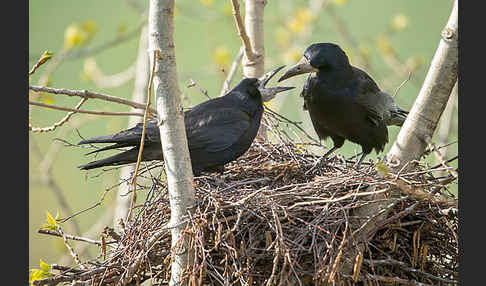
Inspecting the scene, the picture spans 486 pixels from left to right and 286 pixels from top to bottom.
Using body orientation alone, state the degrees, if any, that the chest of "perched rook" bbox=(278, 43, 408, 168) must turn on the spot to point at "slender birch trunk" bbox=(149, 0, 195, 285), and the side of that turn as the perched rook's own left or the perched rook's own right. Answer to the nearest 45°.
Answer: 0° — it already faces it

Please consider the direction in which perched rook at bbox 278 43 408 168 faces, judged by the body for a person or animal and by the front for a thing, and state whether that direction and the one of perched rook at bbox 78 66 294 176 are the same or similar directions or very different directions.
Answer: very different directions

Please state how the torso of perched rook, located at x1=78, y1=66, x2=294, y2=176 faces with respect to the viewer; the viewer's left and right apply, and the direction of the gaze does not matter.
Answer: facing to the right of the viewer

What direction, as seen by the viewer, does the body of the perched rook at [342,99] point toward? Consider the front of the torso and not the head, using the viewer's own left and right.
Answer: facing the viewer and to the left of the viewer

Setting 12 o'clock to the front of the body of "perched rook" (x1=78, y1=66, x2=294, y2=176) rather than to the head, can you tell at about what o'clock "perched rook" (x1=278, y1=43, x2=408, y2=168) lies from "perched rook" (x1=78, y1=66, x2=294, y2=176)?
"perched rook" (x1=278, y1=43, x2=408, y2=168) is roughly at 12 o'clock from "perched rook" (x1=78, y1=66, x2=294, y2=176).

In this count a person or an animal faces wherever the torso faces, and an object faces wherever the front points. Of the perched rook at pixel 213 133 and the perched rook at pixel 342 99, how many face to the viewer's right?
1

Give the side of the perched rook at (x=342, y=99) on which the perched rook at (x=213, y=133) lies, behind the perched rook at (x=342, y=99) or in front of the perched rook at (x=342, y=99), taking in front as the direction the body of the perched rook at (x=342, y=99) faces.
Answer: in front

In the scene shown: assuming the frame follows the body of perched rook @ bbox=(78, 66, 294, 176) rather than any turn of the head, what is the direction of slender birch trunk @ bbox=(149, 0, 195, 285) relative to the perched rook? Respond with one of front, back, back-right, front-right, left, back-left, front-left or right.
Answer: right
